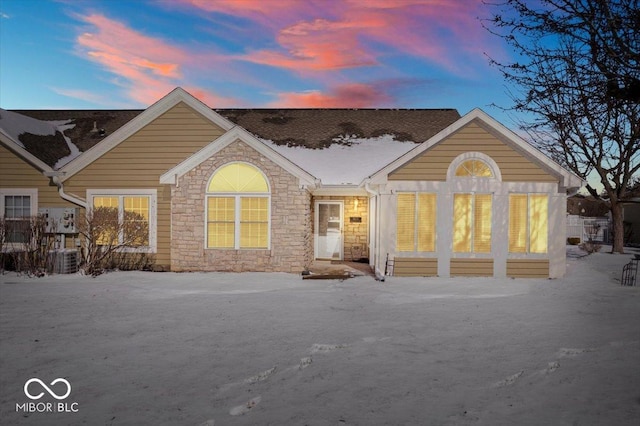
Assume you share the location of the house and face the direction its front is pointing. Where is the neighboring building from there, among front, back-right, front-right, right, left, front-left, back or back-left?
back-left

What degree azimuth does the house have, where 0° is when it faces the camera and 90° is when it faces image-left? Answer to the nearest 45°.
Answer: approximately 0°
